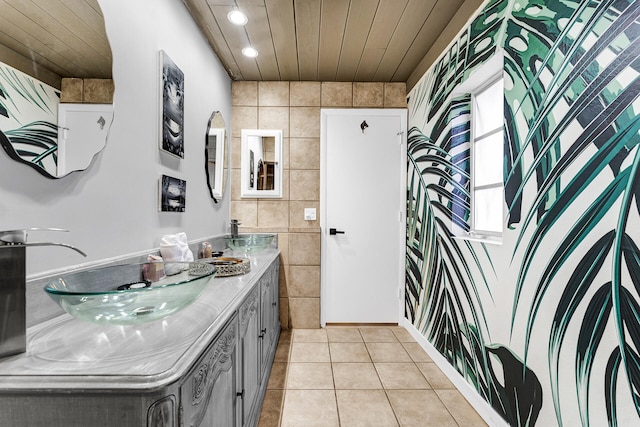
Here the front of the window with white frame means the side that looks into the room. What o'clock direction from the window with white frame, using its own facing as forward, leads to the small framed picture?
The small framed picture is roughly at 11 o'clock from the window with white frame.

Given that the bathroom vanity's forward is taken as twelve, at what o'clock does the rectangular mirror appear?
The rectangular mirror is roughly at 10 o'clock from the bathroom vanity.

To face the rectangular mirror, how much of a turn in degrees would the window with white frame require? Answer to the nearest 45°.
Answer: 0° — it already faces it

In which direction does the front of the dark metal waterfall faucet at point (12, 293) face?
to the viewer's right

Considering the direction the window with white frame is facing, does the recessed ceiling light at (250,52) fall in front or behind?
in front

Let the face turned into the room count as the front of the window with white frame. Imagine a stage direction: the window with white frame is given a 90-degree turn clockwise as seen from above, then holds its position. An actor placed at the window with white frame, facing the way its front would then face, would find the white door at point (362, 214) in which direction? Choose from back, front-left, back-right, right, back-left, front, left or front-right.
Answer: front-left

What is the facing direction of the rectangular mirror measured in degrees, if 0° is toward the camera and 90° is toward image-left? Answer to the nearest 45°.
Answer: approximately 0°

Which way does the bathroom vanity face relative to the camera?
to the viewer's right

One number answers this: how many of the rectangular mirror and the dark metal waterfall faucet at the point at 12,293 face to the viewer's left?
0

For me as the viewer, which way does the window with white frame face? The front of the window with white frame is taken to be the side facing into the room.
facing to the left of the viewer

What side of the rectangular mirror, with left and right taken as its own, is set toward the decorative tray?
front

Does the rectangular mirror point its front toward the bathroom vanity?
yes

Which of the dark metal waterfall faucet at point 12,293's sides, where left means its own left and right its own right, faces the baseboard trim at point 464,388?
front

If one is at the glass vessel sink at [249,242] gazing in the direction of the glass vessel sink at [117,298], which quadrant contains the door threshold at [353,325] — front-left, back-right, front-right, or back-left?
back-left

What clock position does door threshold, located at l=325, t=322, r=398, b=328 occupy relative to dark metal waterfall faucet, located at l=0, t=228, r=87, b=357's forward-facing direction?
The door threshold is roughly at 11 o'clock from the dark metal waterfall faucet.
